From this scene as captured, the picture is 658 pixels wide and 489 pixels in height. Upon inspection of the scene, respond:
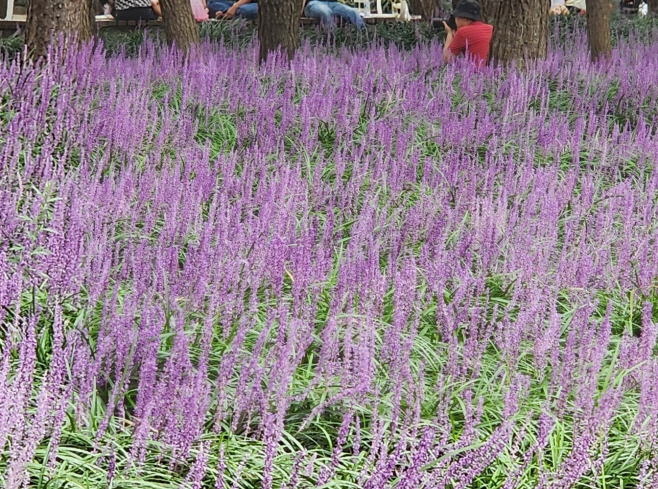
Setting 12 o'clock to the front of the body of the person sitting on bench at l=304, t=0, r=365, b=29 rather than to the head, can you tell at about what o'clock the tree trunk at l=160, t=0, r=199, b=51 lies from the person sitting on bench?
The tree trunk is roughly at 2 o'clock from the person sitting on bench.

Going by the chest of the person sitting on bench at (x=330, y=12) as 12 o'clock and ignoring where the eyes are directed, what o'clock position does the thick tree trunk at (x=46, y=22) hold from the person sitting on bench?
The thick tree trunk is roughly at 2 o'clock from the person sitting on bench.

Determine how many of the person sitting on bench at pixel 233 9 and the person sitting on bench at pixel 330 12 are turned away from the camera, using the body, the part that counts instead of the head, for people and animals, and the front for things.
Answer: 0

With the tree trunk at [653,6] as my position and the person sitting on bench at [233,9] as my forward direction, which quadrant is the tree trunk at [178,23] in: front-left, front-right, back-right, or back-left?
front-left

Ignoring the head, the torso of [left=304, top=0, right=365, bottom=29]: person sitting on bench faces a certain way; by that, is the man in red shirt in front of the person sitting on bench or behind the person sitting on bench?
in front

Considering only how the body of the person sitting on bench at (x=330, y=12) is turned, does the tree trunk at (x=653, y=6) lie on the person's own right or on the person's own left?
on the person's own left

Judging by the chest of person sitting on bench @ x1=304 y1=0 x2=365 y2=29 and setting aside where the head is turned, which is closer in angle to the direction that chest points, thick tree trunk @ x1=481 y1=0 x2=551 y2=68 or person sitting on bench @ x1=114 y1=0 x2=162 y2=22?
the thick tree trunk

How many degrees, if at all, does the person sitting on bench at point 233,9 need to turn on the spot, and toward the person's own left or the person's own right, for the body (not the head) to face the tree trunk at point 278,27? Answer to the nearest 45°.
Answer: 0° — they already face it

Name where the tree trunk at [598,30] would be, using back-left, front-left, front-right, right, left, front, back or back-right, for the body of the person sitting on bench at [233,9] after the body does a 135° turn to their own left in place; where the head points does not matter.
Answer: right

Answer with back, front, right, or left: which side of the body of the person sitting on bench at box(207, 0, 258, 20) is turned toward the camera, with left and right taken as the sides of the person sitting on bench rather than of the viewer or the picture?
front

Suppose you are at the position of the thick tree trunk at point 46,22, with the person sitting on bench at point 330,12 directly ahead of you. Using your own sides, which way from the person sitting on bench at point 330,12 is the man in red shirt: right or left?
right

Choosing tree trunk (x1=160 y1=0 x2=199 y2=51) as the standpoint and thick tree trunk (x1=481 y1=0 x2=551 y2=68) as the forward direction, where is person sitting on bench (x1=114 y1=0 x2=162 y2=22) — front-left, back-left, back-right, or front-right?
back-left

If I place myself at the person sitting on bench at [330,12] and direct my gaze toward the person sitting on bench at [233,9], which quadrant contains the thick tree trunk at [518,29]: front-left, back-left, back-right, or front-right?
back-left

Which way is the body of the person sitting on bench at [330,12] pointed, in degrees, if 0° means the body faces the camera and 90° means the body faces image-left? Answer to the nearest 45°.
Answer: approximately 315°

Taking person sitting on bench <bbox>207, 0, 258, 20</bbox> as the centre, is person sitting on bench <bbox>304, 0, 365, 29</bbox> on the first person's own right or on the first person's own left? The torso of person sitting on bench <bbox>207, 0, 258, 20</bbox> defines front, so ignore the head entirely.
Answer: on the first person's own left
